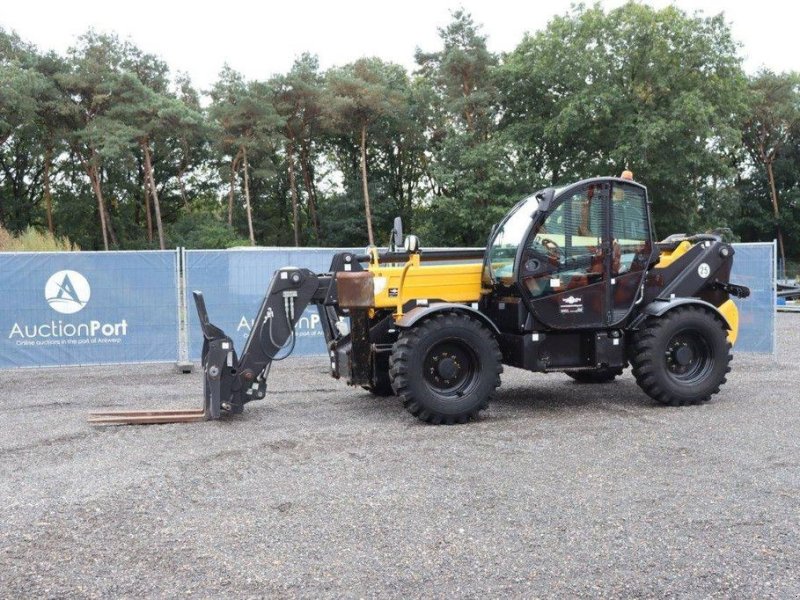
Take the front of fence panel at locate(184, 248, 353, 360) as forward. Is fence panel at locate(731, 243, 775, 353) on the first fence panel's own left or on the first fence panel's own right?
on the first fence panel's own left

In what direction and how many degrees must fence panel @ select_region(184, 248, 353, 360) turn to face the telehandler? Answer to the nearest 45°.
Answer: approximately 45° to its left

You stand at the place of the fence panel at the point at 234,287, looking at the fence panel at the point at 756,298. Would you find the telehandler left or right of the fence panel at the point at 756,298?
right

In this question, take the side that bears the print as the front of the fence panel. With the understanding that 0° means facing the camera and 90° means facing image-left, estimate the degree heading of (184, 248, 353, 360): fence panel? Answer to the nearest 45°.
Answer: approximately 0°

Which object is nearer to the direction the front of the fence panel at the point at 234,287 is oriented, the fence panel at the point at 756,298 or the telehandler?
the telehandler
